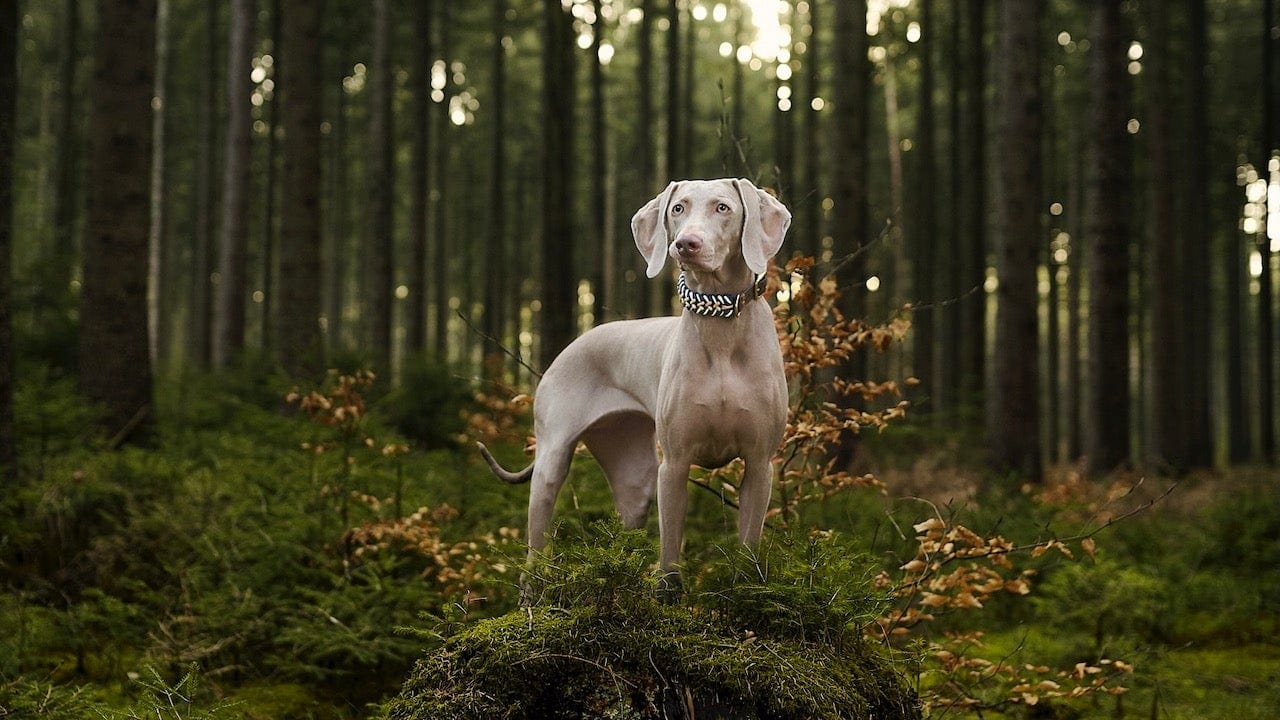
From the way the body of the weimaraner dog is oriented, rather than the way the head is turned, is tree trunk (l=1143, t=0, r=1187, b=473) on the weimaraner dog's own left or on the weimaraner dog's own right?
on the weimaraner dog's own left

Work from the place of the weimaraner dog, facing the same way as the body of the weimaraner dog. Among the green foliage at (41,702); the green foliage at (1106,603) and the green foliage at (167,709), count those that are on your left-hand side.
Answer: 1

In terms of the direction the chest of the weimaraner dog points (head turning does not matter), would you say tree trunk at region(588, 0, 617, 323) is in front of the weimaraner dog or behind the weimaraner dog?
behind

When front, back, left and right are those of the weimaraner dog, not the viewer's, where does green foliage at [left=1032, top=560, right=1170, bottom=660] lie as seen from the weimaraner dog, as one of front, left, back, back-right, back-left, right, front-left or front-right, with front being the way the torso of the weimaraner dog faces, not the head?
left

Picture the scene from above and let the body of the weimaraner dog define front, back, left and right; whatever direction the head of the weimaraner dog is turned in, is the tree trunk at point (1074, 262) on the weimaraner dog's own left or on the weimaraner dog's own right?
on the weimaraner dog's own left

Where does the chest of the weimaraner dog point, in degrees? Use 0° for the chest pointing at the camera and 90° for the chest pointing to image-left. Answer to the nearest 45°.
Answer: approximately 315°

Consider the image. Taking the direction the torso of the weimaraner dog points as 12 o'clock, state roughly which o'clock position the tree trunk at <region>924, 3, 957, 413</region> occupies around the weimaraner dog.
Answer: The tree trunk is roughly at 8 o'clock from the weimaraner dog.

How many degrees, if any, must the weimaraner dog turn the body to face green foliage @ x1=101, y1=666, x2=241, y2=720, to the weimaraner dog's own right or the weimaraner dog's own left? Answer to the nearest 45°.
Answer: approximately 135° to the weimaraner dog's own right

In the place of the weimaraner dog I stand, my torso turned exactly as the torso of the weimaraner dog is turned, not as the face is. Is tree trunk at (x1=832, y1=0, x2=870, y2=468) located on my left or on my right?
on my left

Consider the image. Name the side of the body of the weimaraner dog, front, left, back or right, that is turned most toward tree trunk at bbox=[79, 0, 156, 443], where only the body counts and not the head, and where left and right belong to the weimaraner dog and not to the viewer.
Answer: back
